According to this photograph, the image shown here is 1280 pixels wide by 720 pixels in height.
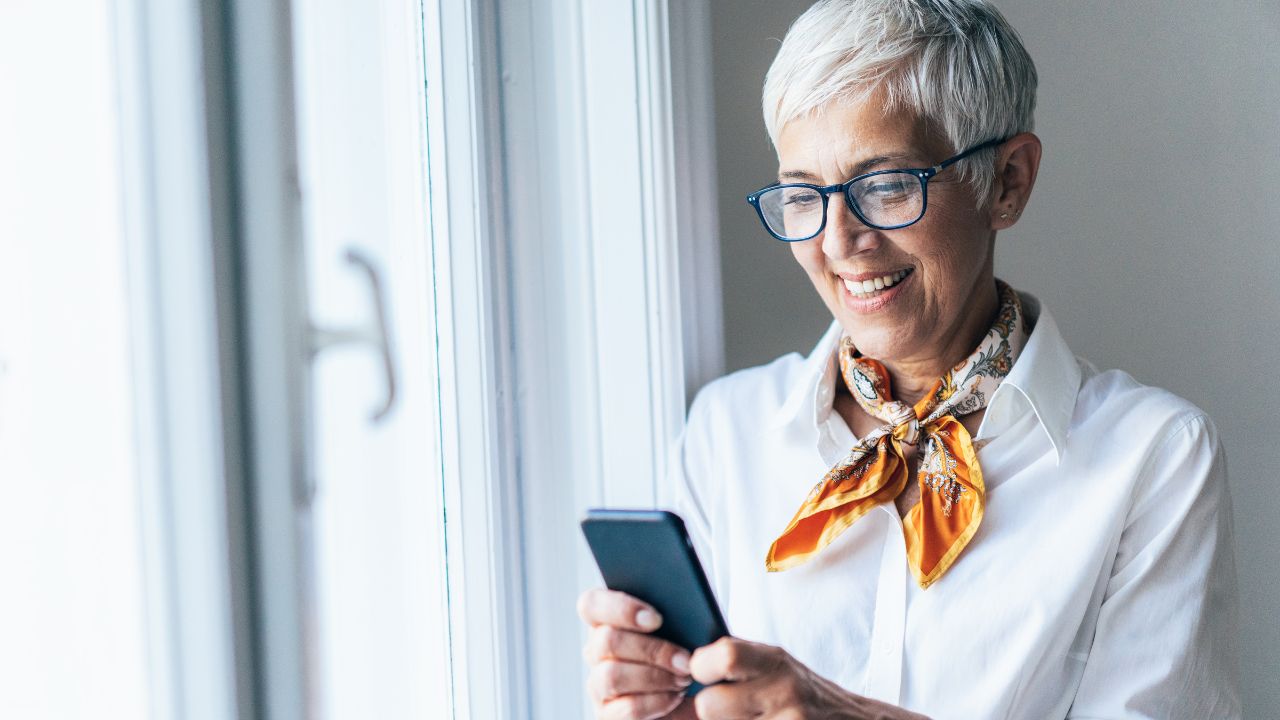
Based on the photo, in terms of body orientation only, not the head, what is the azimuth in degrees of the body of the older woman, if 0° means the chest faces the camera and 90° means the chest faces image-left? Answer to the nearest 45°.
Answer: approximately 45°

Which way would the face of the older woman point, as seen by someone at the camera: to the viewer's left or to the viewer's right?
to the viewer's left
